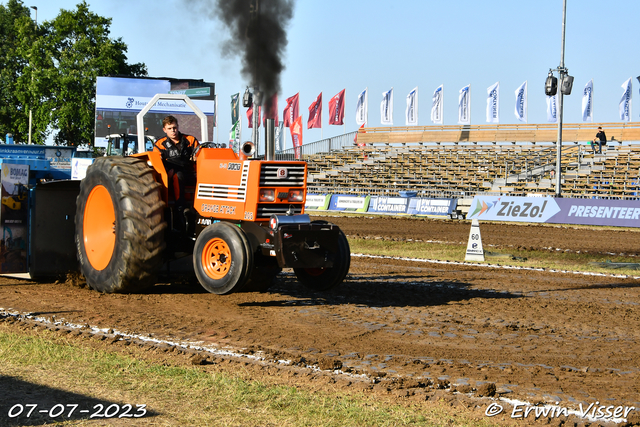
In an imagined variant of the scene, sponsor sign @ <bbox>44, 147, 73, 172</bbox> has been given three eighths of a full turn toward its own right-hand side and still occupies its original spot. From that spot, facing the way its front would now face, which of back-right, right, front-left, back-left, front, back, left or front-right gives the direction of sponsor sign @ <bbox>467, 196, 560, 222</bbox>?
back-right

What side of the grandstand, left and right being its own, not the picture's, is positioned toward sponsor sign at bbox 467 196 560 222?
front

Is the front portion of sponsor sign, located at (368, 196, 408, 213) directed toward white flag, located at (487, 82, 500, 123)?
no

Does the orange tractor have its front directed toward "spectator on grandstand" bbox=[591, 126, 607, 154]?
no

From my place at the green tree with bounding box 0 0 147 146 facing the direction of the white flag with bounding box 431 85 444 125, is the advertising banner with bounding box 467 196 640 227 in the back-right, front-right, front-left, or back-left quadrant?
front-right

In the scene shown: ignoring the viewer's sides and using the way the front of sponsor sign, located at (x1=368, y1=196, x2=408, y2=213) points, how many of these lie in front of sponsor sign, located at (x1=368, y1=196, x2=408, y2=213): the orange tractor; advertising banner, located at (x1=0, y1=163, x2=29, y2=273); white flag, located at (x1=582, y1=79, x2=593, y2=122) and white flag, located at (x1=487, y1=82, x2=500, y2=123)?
2

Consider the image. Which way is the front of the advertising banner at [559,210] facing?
toward the camera

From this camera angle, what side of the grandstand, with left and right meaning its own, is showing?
front

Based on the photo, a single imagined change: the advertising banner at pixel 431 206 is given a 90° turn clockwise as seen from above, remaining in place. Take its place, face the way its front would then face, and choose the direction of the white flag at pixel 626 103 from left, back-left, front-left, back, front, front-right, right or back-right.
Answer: back-right

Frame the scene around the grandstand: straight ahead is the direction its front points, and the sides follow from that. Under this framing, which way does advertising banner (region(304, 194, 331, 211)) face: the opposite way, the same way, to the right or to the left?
the same way

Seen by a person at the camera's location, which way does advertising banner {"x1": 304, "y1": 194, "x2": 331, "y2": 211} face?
facing the viewer

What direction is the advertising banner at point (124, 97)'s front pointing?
toward the camera

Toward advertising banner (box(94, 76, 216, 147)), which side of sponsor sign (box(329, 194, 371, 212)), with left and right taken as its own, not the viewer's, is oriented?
right

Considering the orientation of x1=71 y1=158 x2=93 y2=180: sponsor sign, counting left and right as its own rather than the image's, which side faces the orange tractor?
front

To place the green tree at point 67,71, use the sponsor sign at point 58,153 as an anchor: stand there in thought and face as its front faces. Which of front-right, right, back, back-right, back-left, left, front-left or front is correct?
back

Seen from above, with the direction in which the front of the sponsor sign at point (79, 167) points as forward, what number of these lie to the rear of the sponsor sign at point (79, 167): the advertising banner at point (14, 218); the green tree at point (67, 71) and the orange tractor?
1
